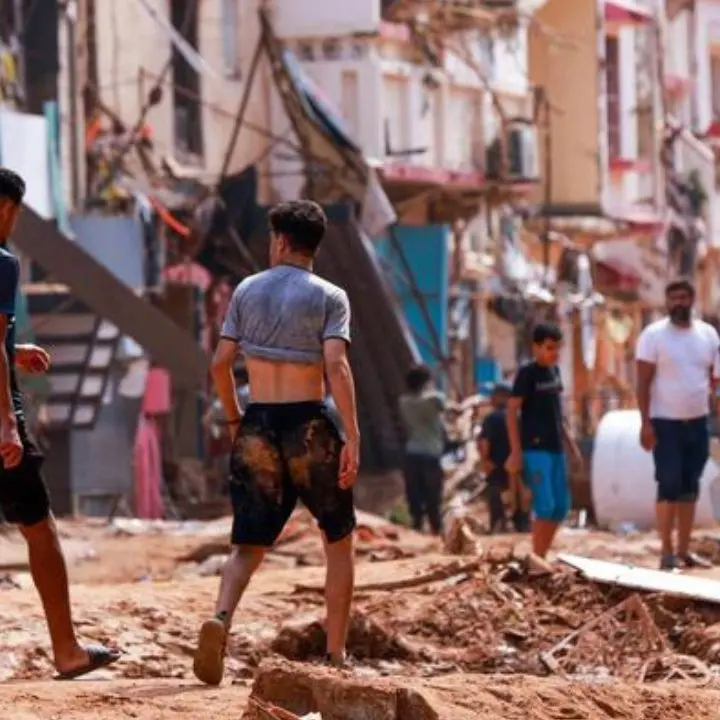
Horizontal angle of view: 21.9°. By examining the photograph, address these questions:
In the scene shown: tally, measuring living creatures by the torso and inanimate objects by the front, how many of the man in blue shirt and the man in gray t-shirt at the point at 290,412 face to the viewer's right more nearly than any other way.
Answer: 1

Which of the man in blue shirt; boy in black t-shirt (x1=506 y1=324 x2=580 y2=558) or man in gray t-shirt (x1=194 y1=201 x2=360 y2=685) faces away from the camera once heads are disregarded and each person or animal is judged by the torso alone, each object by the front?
the man in gray t-shirt

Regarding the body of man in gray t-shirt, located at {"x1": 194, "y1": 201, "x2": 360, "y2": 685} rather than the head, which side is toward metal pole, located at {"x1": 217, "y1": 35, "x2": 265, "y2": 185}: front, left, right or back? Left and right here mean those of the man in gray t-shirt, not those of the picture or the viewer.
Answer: front

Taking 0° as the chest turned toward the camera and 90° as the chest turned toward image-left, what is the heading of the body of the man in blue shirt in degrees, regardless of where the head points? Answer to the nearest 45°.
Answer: approximately 270°

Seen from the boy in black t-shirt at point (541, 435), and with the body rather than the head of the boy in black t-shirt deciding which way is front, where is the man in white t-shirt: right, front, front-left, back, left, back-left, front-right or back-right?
front-left

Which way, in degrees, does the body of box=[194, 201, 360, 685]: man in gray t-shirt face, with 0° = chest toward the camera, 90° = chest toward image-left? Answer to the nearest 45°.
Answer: approximately 180°

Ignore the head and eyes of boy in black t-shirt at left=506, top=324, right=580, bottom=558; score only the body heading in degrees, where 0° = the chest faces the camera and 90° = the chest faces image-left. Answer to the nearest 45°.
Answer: approximately 315°
